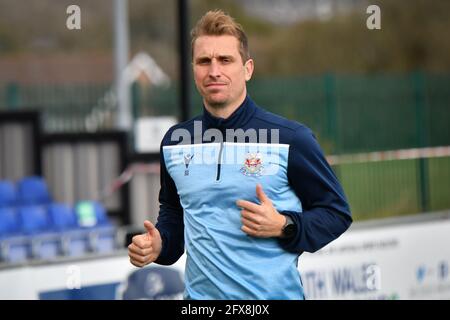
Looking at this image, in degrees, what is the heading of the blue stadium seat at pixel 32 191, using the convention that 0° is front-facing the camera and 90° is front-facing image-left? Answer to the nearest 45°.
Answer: approximately 315°

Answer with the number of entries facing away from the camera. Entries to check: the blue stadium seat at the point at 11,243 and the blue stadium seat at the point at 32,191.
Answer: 0

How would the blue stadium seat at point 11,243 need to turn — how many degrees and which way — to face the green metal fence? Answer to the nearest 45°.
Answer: approximately 90° to its left

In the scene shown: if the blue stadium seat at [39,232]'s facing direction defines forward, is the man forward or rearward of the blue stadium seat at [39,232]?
forward

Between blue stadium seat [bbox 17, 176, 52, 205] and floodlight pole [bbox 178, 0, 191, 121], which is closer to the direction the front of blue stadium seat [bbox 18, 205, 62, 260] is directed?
the floodlight pole

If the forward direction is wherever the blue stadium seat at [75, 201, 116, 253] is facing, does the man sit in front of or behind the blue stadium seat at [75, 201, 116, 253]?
in front

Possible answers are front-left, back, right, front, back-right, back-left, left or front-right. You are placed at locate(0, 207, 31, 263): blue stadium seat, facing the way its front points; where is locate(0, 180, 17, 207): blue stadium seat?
back-left

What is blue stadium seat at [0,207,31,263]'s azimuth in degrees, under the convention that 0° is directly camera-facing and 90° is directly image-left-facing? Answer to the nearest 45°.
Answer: approximately 315°

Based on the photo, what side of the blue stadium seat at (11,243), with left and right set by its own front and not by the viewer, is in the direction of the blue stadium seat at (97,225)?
left

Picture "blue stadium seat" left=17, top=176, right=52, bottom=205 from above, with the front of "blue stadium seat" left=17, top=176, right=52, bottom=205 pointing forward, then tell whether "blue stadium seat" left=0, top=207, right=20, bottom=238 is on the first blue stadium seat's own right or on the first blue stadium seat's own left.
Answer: on the first blue stadium seat's own right
